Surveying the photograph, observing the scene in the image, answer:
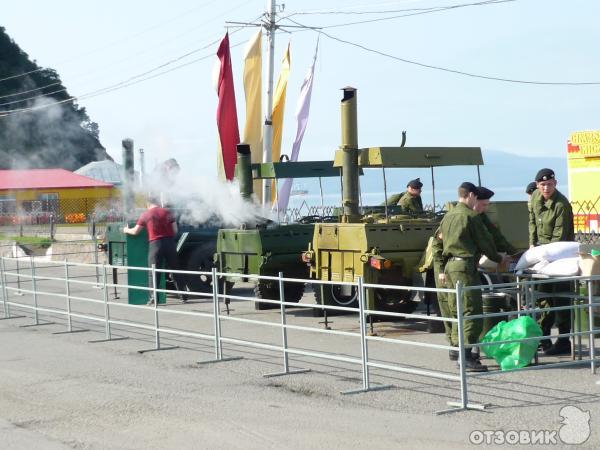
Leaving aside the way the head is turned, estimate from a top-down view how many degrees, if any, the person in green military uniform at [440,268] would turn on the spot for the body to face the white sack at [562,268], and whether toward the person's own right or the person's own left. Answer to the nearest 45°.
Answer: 0° — they already face it

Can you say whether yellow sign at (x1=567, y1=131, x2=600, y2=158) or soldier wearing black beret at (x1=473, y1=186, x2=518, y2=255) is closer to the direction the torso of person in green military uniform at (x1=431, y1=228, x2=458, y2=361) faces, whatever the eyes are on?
the soldier wearing black beret

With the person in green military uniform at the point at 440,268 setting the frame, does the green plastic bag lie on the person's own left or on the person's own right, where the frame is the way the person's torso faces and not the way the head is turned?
on the person's own right

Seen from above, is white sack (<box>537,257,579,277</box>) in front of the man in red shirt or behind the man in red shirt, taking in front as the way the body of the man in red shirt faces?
behind

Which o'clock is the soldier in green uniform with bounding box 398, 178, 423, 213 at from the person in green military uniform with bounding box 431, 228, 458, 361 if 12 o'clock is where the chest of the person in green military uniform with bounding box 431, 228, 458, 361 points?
the soldier in green uniform with bounding box 398, 178, 423, 213 is roughly at 9 o'clock from the person in green military uniform with bounding box 431, 228, 458, 361.

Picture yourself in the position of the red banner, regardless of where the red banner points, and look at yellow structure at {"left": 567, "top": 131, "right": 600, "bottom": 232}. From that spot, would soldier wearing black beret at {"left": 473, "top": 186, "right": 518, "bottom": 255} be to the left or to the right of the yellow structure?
right

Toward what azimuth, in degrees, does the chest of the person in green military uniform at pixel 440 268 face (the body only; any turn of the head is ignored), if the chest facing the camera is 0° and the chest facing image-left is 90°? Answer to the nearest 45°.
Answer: approximately 270°

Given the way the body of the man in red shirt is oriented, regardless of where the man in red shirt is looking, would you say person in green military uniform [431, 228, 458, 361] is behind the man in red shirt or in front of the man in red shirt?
behind

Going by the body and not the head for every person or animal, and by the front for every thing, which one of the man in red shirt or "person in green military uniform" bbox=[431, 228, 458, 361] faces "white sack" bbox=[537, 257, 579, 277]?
the person in green military uniform

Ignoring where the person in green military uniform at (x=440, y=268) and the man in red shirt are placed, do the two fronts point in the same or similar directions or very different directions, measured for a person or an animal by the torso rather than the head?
very different directions

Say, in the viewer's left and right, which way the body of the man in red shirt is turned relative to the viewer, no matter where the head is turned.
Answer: facing away from the viewer and to the left of the viewer

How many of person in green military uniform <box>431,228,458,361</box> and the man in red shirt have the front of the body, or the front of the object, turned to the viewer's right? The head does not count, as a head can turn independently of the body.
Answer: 1

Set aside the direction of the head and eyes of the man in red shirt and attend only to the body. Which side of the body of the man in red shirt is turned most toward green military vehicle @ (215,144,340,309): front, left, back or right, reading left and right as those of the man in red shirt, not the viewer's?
right

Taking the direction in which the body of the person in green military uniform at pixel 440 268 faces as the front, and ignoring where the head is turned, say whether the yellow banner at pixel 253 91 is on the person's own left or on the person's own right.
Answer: on the person's own left
